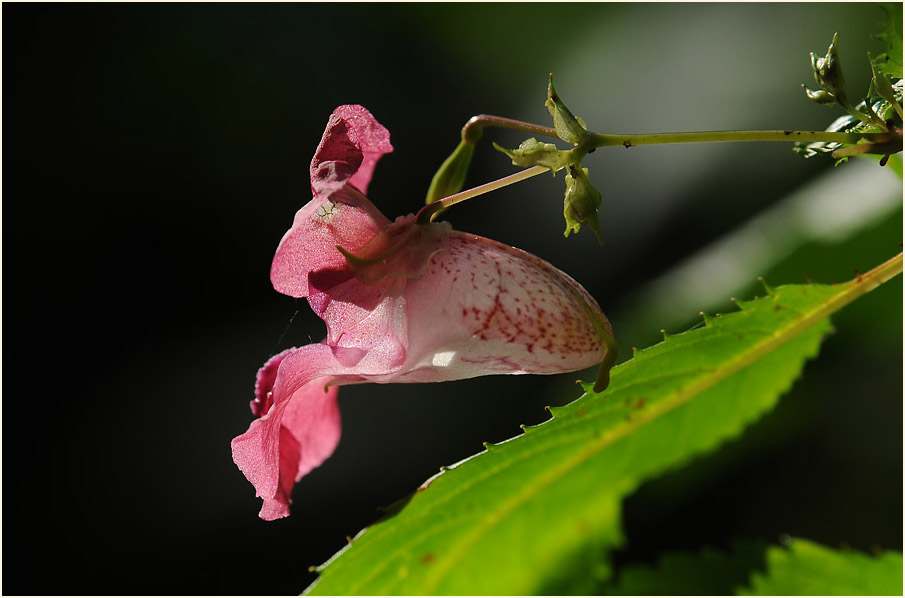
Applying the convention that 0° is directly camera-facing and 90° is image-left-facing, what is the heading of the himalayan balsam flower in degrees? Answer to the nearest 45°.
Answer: approximately 90°
